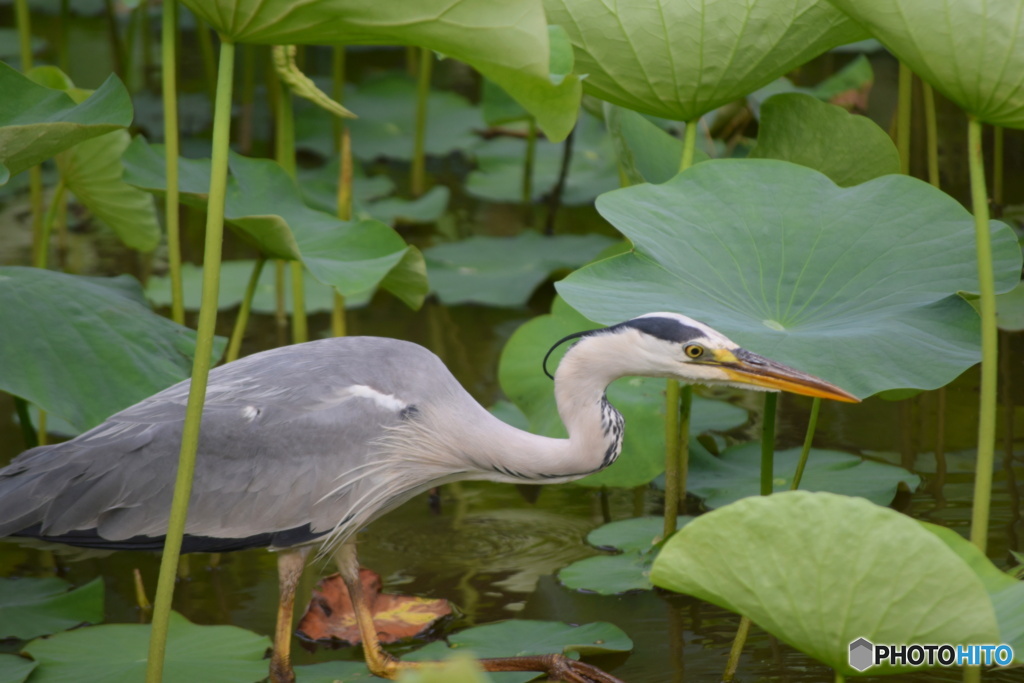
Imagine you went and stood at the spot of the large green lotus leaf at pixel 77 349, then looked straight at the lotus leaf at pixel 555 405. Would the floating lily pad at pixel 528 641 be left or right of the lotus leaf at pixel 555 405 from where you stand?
right

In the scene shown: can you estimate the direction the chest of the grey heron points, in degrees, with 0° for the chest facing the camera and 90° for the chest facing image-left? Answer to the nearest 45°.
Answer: approximately 270°

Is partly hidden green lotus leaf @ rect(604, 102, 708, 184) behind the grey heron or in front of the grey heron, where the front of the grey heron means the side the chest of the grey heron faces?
in front

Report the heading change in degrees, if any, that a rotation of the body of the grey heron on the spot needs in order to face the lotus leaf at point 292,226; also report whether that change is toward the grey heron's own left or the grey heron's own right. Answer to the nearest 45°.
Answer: approximately 90° to the grey heron's own left

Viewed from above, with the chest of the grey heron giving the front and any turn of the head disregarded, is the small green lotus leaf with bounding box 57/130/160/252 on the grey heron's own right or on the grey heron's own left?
on the grey heron's own left

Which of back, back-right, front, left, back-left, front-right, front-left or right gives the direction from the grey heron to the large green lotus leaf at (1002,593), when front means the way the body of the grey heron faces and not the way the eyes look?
front-right

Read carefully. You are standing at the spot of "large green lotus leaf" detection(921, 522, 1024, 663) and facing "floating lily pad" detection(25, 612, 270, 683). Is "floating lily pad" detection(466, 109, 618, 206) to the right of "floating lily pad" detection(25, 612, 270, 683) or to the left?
right
